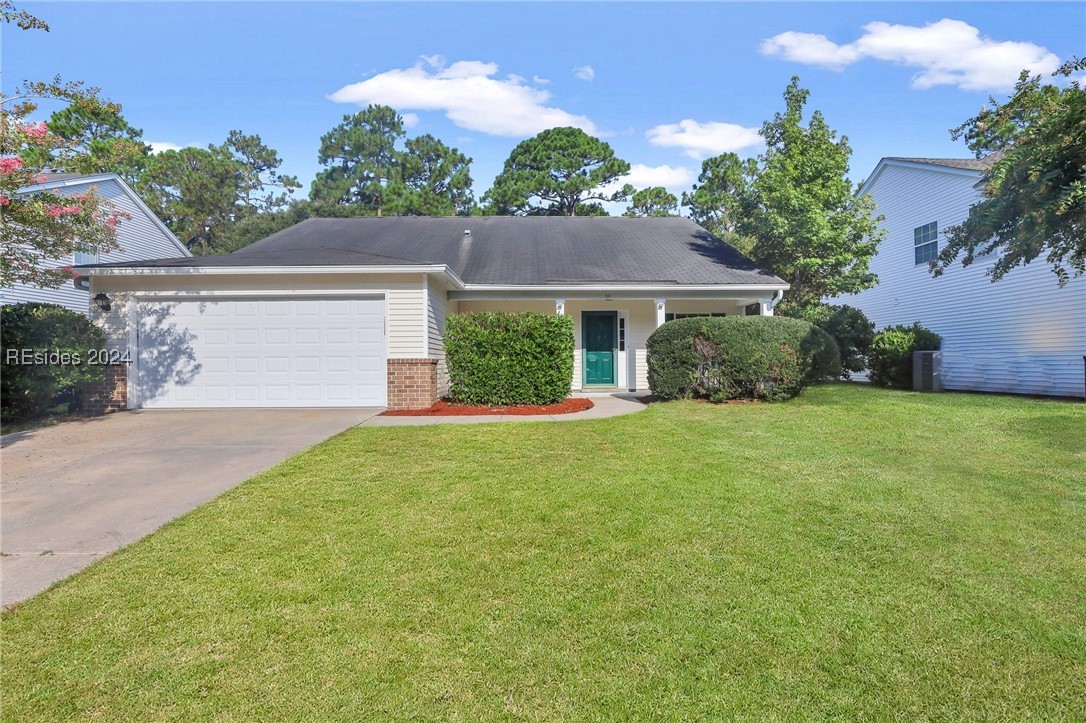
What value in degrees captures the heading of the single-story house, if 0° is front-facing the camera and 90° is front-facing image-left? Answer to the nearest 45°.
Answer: approximately 0°

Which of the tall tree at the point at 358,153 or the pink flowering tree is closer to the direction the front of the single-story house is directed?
the pink flowering tree

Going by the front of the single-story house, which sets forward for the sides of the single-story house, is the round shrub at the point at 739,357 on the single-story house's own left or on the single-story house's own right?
on the single-story house's own left

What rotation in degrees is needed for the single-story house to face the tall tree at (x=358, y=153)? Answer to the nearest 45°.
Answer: approximately 180°

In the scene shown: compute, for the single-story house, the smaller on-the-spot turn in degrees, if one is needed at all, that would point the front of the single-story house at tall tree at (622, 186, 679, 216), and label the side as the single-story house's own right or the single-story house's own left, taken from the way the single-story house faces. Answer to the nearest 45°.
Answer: approximately 135° to the single-story house's own left

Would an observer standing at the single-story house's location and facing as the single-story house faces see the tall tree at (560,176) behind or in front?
behind

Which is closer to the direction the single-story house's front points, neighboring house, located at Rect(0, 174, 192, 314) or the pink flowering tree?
the pink flowering tree

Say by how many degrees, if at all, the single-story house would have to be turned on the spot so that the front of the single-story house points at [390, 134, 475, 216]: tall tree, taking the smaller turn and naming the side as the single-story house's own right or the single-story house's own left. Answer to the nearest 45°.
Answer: approximately 180°

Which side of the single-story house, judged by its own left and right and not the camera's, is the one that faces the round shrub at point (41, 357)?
right
